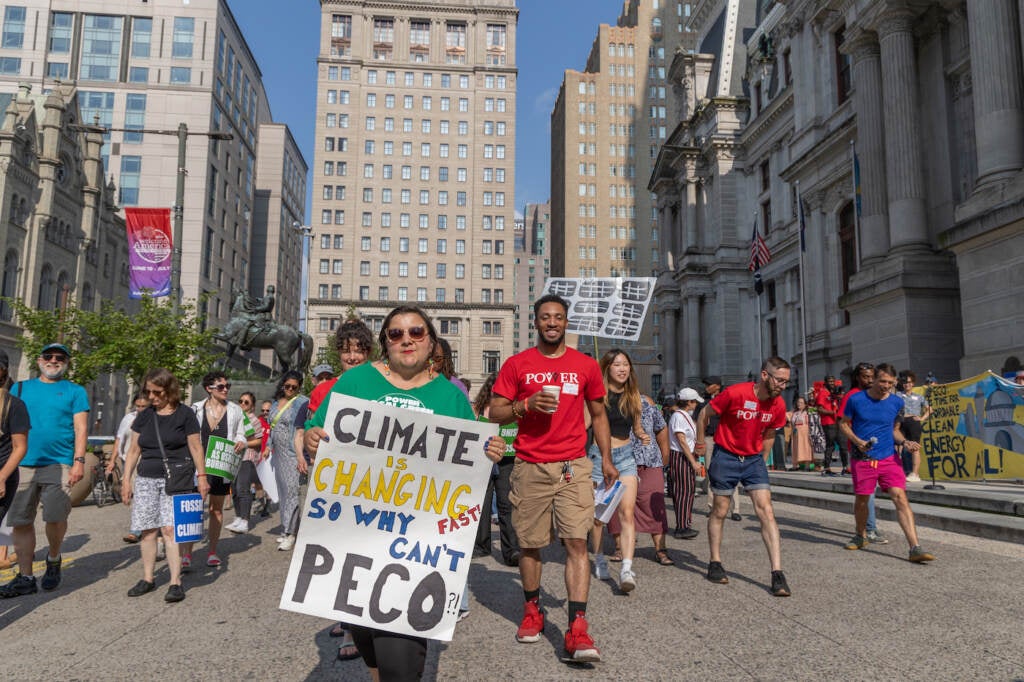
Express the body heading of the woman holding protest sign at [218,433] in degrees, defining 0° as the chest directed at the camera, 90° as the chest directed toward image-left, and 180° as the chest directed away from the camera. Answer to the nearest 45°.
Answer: approximately 0°

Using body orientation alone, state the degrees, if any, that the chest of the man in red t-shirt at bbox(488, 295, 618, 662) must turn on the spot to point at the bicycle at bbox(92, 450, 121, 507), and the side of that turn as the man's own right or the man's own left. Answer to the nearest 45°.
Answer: approximately 135° to the man's own right

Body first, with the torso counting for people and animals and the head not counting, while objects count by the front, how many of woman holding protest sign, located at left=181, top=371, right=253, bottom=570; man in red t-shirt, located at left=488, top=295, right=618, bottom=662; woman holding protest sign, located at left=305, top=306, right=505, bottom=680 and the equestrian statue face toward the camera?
3

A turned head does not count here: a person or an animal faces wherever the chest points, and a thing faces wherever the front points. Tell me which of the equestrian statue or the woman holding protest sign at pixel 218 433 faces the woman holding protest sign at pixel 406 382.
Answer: the woman holding protest sign at pixel 218 433

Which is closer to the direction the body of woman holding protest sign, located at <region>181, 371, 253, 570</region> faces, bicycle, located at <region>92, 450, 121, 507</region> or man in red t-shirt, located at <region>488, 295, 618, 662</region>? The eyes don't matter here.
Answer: the man in red t-shirt

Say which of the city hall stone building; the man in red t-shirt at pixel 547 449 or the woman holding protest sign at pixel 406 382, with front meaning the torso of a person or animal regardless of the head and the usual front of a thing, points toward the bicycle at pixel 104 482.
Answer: the city hall stone building
